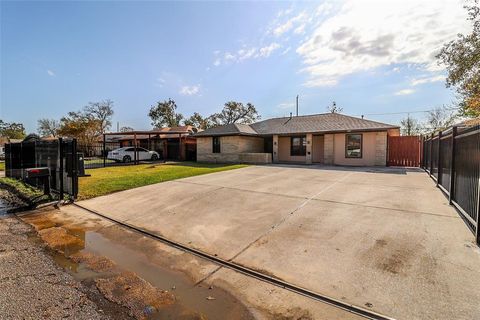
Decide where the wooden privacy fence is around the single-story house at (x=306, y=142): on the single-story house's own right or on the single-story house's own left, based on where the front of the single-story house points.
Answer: on the single-story house's own left

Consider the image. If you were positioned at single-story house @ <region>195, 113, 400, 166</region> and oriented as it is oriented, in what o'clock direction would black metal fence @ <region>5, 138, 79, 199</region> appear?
The black metal fence is roughly at 1 o'clock from the single-story house.

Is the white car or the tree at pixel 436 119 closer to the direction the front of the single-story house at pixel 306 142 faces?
the white car

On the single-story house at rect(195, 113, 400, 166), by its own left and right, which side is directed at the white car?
right

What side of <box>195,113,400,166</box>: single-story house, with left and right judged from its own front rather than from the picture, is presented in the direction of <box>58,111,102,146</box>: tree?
right

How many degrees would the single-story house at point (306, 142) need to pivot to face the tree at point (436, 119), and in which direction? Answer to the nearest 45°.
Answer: approximately 135° to its left

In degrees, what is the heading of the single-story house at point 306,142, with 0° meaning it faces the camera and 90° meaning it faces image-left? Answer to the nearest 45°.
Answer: approximately 0°

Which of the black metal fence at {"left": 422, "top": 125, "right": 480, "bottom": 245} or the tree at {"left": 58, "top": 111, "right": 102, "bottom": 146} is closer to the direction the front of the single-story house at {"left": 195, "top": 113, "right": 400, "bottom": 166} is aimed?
the black metal fence

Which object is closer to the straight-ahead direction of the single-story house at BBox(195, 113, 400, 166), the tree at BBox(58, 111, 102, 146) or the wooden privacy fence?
the wooden privacy fence
